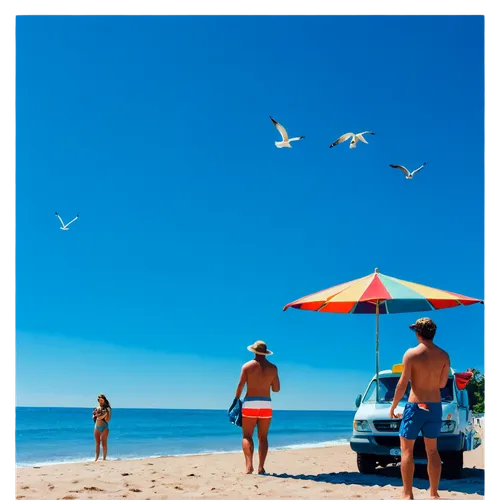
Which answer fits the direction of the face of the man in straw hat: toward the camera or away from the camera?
away from the camera

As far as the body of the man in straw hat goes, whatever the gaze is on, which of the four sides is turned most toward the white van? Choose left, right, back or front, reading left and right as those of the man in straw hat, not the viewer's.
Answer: right

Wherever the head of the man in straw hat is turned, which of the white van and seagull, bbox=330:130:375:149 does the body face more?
the seagull

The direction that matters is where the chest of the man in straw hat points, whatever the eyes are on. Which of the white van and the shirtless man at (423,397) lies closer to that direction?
the white van

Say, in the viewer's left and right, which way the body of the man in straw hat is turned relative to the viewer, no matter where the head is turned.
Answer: facing away from the viewer
